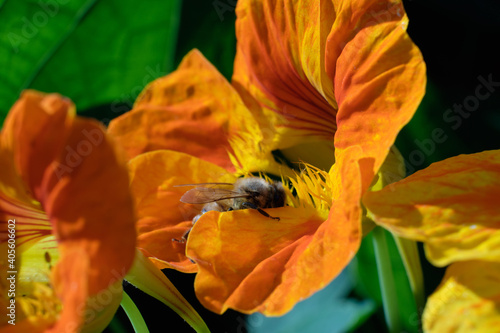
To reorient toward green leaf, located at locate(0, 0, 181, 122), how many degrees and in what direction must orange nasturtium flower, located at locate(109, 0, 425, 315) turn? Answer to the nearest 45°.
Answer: approximately 90° to its right

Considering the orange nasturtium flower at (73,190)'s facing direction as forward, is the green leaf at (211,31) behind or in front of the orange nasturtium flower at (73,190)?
behind

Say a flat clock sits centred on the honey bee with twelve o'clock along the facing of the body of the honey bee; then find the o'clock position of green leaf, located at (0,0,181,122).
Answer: The green leaf is roughly at 8 o'clock from the honey bee.

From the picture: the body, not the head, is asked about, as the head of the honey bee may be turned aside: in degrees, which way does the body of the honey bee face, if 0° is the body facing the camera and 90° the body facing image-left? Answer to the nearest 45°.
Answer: approximately 270°

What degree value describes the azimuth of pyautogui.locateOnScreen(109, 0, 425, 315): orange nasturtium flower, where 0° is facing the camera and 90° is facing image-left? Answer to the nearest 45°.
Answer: approximately 45°

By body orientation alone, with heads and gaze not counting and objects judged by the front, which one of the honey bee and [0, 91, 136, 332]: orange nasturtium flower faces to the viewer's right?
the honey bee
